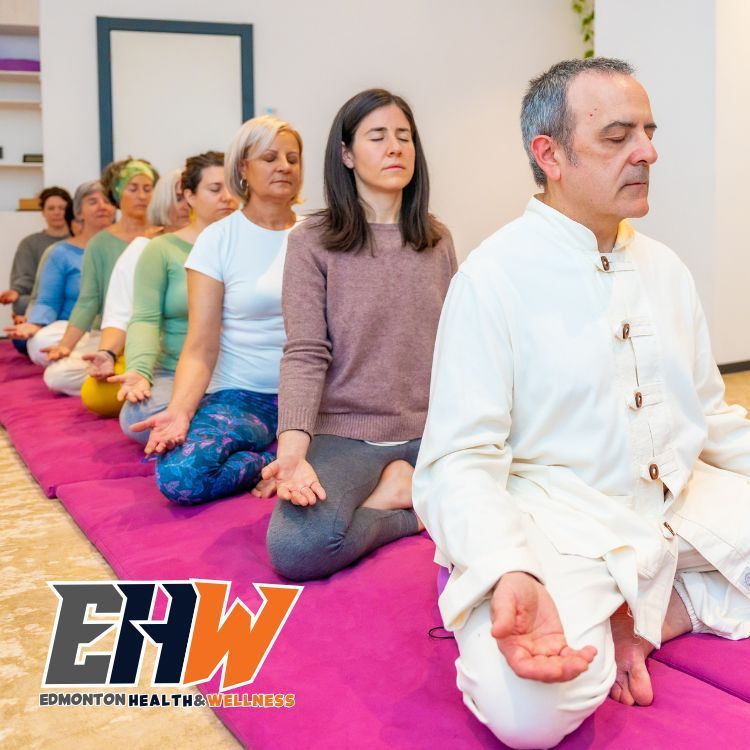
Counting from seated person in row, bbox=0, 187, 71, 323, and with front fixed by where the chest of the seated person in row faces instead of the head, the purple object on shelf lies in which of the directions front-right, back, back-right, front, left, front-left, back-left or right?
back

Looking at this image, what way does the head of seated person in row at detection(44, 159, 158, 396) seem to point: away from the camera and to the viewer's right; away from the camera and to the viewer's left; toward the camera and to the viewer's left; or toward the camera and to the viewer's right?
toward the camera and to the viewer's right

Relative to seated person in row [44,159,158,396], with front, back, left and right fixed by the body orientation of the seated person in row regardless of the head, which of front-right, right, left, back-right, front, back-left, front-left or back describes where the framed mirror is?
back-left

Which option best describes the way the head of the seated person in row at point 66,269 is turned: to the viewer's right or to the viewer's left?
to the viewer's right

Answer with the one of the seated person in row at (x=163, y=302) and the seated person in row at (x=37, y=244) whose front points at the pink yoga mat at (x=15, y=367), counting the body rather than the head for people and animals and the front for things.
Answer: the seated person in row at (x=37, y=244)

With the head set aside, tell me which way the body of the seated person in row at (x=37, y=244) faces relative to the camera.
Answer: toward the camera

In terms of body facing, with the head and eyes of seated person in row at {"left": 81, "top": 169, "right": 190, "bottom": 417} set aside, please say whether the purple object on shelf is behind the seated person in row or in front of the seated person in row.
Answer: behind

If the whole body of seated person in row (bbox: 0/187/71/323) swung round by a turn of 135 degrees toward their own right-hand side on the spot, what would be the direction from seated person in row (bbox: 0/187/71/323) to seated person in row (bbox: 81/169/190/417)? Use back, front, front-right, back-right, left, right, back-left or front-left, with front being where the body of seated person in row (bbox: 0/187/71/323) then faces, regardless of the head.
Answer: back-left

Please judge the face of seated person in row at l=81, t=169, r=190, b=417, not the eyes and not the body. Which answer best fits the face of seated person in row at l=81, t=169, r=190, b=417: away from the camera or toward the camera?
toward the camera

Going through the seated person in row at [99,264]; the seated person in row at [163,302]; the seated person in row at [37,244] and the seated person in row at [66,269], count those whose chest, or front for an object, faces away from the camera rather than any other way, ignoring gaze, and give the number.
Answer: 0

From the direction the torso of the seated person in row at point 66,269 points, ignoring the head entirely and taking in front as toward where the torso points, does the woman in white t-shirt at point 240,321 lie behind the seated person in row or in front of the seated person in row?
in front

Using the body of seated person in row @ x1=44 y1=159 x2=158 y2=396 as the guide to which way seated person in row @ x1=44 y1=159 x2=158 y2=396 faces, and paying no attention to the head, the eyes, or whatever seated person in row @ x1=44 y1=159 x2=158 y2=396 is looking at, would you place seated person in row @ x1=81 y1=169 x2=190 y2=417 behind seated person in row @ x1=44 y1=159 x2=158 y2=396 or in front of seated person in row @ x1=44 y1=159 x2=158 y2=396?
in front

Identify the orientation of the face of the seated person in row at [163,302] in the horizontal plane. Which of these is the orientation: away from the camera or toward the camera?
toward the camera
